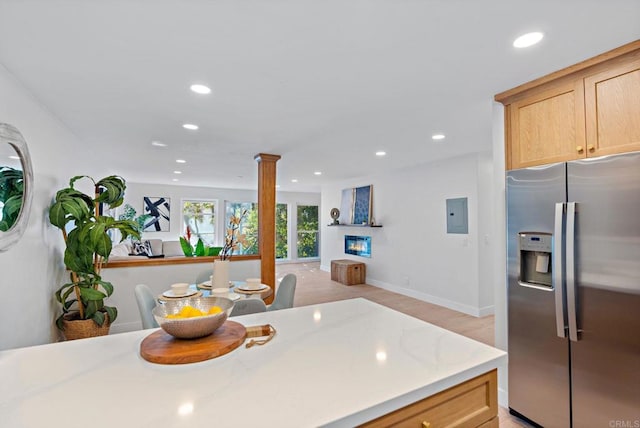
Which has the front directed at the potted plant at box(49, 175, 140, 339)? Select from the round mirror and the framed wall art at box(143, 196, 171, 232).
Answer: the framed wall art

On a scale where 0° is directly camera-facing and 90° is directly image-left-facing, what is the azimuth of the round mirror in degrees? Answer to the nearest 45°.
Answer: approximately 315°

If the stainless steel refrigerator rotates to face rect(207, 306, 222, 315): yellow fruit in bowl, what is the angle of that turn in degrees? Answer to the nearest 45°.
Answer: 0° — it already faces it

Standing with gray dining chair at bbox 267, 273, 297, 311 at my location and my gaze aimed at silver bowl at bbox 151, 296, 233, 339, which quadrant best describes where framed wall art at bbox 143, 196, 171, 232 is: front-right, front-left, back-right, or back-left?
back-right

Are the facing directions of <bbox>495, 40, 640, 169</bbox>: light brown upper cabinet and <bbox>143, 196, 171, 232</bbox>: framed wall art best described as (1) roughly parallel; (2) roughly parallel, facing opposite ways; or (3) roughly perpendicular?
roughly perpendicular

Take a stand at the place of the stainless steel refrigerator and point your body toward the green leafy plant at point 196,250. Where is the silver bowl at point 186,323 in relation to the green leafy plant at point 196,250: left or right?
left

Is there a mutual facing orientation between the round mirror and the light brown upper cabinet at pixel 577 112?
yes

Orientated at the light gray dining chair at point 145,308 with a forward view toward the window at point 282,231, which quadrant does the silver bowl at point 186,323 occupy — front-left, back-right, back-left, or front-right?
back-right

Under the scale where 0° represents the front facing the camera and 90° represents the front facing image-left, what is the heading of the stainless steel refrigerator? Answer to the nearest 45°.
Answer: approximately 45°

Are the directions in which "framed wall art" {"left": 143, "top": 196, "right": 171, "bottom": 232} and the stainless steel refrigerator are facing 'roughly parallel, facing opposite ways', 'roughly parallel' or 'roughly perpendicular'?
roughly perpendicular

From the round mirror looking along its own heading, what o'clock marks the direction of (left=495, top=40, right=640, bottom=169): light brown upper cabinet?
The light brown upper cabinet is roughly at 12 o'clock from the round mirror.
